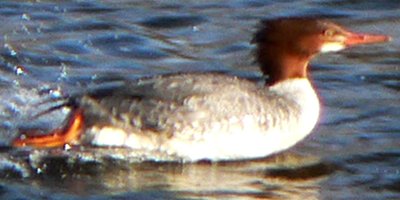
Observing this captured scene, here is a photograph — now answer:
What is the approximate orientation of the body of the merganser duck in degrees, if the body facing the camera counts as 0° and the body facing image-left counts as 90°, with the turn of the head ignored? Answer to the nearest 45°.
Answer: approximately 270°
